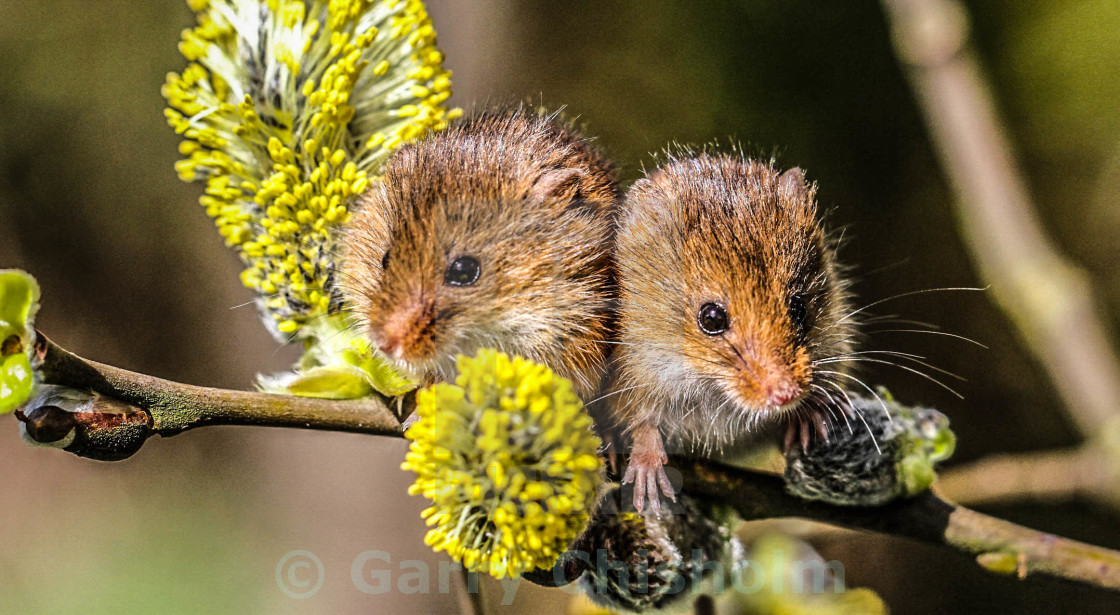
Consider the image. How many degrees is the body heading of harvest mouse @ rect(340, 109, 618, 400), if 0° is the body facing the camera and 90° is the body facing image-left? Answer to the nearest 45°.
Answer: approximately 45°

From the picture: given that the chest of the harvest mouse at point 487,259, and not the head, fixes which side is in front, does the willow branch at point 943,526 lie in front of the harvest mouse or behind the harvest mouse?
behind

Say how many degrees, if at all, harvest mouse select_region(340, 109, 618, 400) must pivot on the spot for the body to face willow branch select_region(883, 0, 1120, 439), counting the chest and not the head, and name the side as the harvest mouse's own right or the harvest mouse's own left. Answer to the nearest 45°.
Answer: approximately 180°
